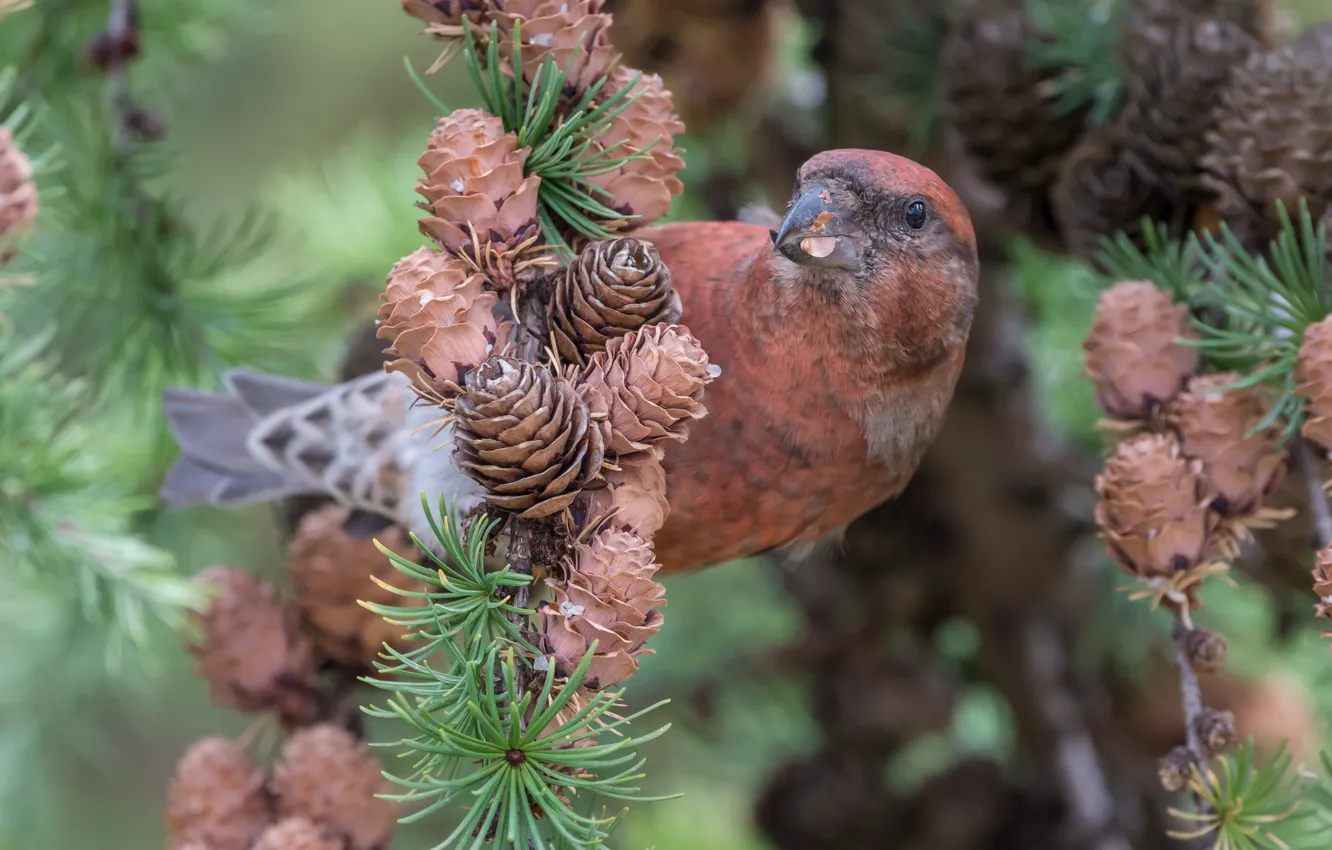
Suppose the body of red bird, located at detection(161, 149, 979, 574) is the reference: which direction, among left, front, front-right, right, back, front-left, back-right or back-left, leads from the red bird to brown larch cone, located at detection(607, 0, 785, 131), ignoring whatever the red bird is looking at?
back-left

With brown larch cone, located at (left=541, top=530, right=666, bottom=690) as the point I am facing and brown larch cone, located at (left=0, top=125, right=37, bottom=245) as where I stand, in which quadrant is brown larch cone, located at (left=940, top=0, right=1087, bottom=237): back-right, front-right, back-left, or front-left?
front-left

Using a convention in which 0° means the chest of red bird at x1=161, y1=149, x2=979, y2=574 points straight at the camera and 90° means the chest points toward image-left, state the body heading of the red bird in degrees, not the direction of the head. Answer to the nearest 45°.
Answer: approximately 315°
